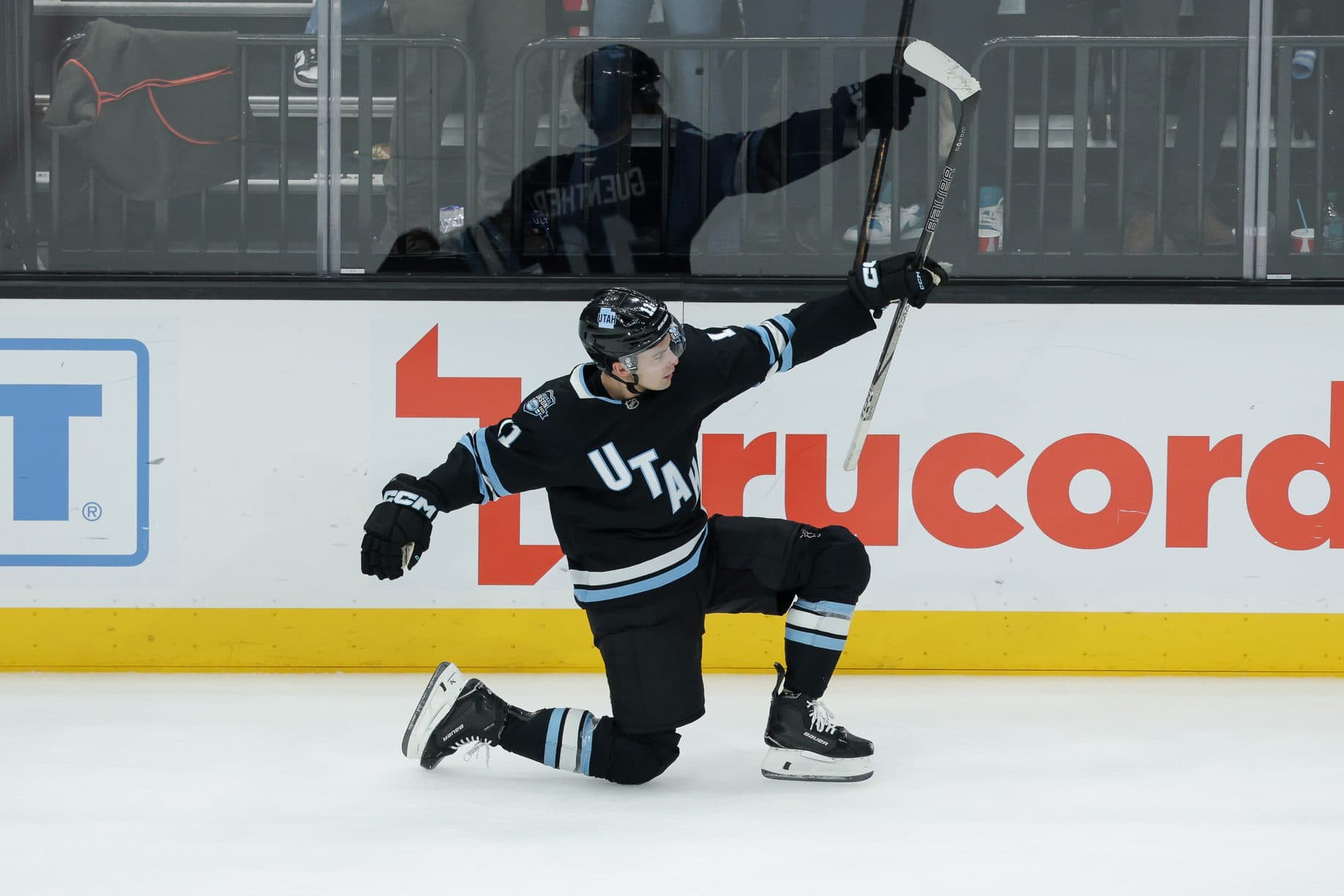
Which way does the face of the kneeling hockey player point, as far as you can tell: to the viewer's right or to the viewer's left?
to the viewer's right

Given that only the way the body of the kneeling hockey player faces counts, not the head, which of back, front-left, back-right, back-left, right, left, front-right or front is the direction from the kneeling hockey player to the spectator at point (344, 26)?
back

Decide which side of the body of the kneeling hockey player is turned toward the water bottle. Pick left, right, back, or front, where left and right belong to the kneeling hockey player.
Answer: left

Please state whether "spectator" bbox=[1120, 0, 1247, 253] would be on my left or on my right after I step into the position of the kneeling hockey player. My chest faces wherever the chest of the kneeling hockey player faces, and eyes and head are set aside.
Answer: on my left

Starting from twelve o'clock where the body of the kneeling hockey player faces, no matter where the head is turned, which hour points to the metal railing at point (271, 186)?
The metal railing is roughly at 6 o'clock from the kneeling hockey player.

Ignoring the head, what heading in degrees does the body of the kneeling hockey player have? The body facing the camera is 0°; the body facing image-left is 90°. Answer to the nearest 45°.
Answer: approximately 315°
